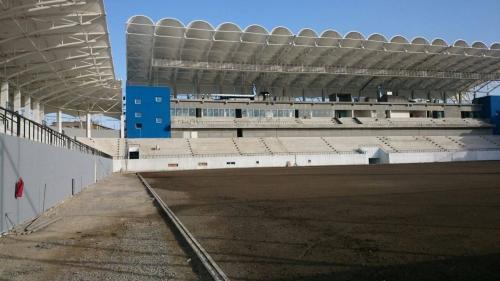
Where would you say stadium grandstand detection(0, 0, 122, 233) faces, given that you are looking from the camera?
facing to the right of the viewer
